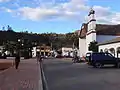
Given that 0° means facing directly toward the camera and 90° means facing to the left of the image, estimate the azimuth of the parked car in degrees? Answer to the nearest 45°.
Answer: approximately 225°
